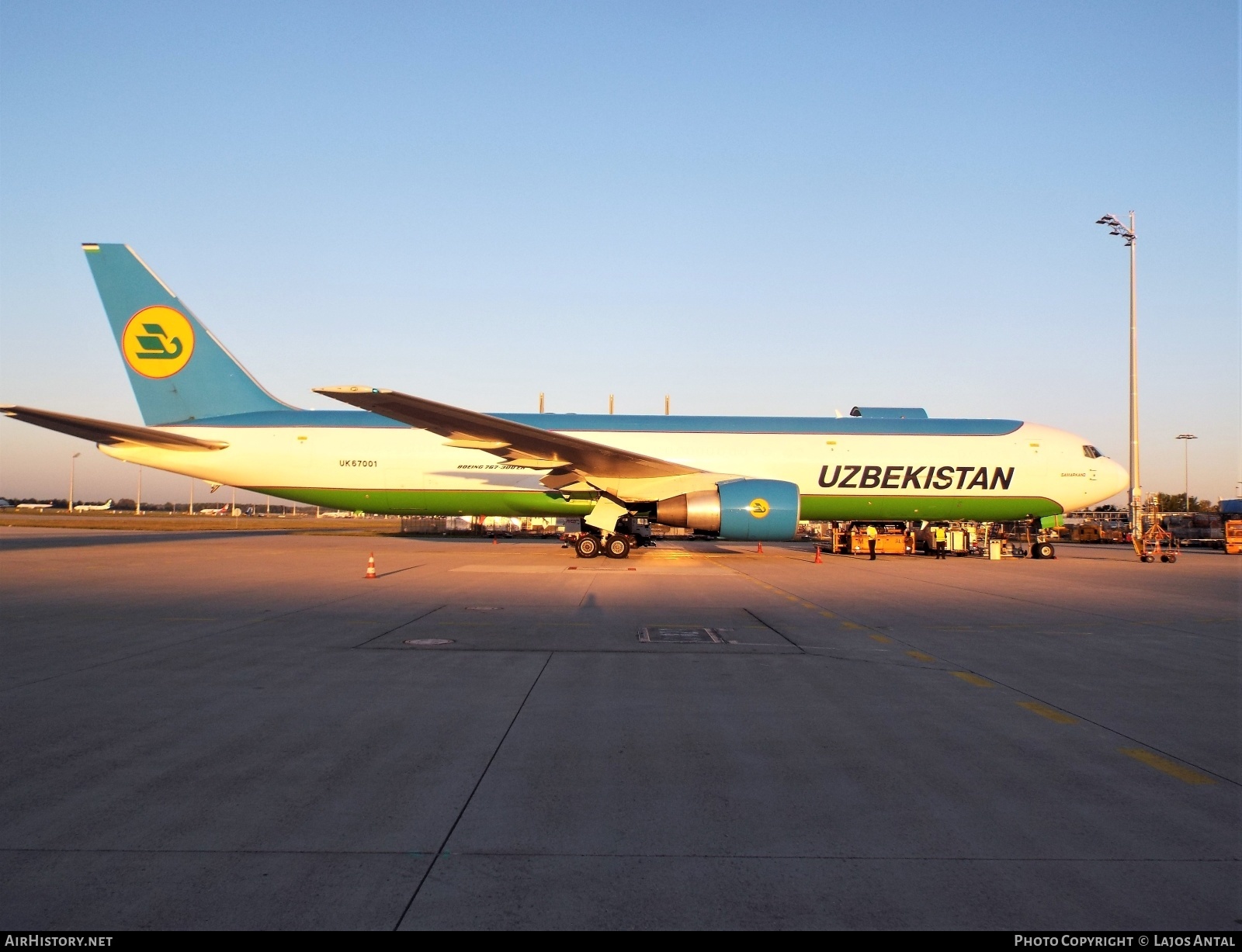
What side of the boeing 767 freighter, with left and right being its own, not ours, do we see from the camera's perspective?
right

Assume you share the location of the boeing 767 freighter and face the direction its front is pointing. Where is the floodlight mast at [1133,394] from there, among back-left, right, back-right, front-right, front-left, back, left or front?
front
